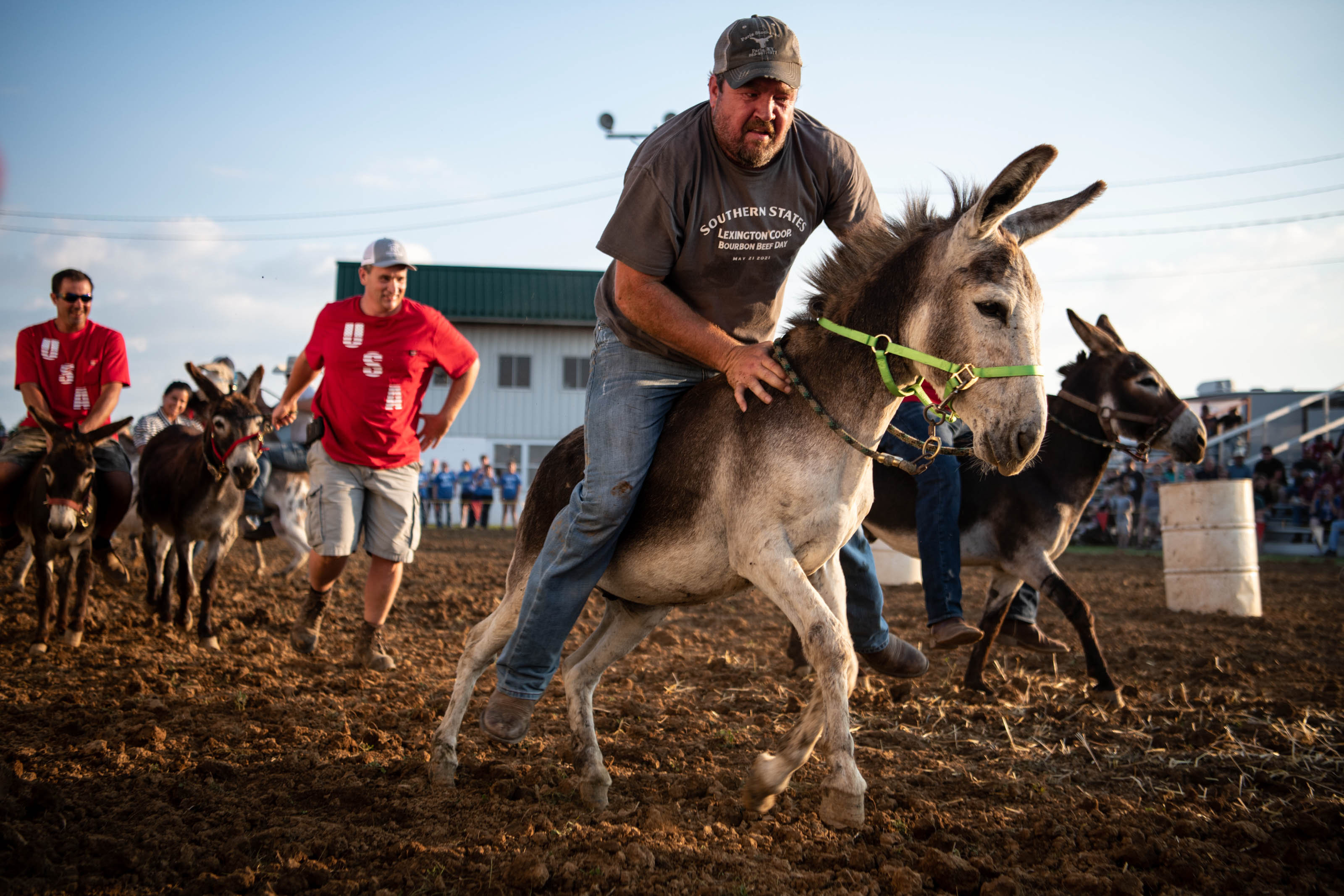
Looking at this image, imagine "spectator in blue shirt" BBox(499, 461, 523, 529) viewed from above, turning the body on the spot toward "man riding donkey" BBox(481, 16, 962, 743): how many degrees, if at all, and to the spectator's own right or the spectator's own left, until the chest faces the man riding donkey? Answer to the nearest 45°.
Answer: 0° — they already face them

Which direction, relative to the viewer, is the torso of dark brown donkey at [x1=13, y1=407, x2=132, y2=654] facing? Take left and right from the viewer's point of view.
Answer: facing the viewer

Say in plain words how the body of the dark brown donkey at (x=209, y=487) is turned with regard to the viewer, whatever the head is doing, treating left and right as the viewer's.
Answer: facing the viewer and to the right of the viewer

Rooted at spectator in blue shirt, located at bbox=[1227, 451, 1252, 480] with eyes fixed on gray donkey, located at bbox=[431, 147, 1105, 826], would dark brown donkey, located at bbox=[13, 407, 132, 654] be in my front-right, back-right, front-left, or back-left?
front-right

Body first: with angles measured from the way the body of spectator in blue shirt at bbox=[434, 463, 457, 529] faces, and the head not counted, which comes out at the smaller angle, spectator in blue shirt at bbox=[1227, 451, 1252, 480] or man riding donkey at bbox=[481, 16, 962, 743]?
the man riding donkey

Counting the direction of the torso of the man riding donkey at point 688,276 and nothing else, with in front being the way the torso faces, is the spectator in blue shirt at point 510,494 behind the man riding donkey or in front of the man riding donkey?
behind

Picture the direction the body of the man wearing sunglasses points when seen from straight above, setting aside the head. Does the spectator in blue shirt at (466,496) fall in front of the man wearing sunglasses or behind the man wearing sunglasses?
behind

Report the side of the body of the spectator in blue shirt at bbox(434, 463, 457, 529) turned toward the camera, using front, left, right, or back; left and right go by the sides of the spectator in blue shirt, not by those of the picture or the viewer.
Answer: front

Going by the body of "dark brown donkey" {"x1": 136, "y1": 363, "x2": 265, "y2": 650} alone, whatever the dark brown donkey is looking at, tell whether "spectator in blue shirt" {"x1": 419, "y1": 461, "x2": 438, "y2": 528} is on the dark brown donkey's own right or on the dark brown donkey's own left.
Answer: on the dark brown donkey's own left

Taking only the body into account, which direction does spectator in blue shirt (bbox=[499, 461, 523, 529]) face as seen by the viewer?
toward the camera

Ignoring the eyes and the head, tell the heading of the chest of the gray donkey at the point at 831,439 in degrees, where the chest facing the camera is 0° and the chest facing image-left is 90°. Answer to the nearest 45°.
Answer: approximately 315°

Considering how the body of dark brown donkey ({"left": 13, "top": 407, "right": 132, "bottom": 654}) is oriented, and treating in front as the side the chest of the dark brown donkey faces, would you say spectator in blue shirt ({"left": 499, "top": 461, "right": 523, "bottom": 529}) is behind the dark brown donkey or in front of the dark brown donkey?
behind
